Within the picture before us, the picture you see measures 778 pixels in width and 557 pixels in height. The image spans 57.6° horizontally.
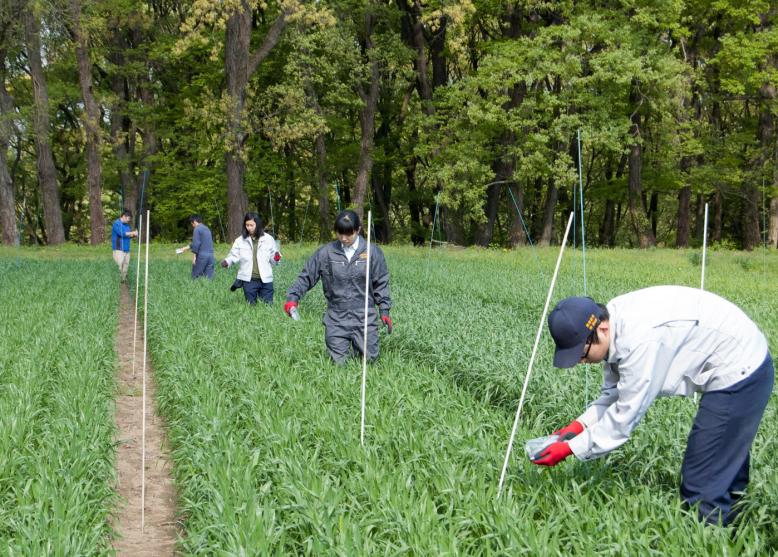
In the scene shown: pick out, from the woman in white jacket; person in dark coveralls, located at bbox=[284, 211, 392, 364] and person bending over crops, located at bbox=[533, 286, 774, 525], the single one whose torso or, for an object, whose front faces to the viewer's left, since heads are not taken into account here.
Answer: the person bending over crops

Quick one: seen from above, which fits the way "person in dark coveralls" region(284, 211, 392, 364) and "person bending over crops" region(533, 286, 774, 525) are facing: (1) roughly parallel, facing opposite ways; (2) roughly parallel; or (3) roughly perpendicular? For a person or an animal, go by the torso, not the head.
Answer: roughly perpendicular

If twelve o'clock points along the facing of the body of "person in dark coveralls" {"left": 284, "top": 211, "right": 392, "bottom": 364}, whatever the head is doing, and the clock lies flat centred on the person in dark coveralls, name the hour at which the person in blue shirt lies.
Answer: The person in blue shirt is roughly at 5 o'clock from the person in dark coveralls.

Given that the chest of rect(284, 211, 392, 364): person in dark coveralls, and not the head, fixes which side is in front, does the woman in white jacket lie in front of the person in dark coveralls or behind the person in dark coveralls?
behind

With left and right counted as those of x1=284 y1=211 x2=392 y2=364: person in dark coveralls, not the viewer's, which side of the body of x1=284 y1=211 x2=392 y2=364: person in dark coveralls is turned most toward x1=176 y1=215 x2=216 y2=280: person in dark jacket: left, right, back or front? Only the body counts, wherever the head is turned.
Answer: back

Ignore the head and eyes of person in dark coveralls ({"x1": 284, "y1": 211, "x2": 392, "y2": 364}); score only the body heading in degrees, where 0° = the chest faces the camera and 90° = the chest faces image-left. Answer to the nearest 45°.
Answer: approximately 0°

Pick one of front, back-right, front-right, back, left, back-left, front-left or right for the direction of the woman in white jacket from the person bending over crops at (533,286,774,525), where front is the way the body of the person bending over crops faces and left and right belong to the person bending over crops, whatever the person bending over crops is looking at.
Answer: front-right

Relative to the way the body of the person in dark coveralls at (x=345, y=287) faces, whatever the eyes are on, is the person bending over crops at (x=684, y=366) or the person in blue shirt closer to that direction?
the person bending over crops

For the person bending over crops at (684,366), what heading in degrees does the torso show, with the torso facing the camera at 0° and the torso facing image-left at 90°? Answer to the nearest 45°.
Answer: approximately 90°

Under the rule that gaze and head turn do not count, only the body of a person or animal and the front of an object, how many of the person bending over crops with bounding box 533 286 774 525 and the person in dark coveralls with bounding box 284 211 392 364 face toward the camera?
1
